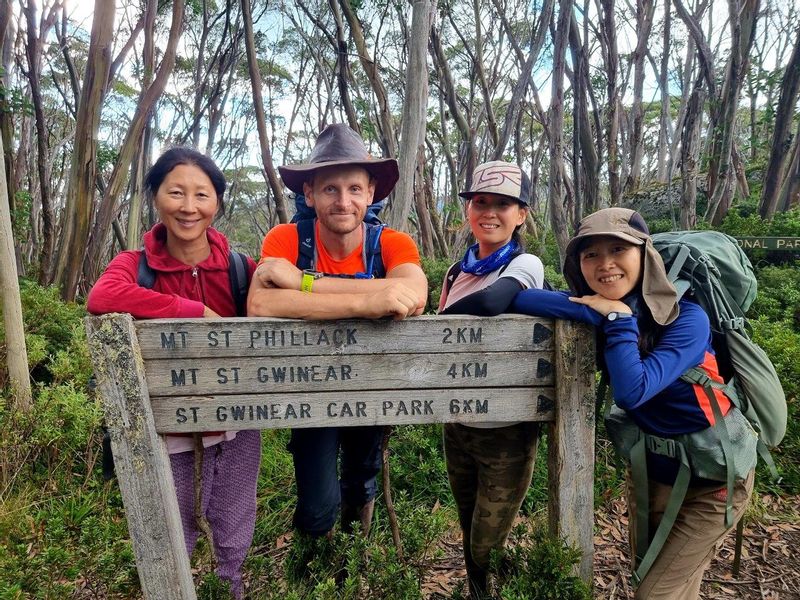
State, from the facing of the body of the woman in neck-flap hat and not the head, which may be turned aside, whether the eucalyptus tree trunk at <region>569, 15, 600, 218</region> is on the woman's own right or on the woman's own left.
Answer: on the woman's own right

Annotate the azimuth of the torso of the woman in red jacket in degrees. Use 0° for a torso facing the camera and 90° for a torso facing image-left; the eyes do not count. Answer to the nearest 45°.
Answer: approximately 0°

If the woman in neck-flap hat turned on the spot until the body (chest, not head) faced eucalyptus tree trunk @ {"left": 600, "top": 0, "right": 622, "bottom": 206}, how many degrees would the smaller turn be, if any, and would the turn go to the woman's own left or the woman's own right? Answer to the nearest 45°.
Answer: approximately 135° to the woman's own right

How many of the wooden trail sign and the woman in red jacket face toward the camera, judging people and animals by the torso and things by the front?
2

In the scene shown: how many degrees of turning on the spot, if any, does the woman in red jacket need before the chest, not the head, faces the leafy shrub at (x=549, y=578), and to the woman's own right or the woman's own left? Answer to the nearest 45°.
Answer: approximately 45° to the woman's own left

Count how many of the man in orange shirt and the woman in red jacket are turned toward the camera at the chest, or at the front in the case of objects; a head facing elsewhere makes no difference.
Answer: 2

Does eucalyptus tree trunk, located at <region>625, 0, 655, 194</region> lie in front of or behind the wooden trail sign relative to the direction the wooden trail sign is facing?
behind

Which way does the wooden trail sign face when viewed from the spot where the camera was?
facing the viewer

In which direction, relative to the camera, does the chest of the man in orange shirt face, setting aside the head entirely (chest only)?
toward the camera

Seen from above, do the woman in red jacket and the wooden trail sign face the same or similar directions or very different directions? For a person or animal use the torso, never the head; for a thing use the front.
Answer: same or similar directions

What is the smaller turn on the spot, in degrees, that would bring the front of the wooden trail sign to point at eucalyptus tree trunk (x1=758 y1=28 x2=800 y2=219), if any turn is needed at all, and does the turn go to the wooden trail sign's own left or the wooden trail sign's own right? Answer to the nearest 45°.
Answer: approximately 135° to the wooden trail sign's own left
